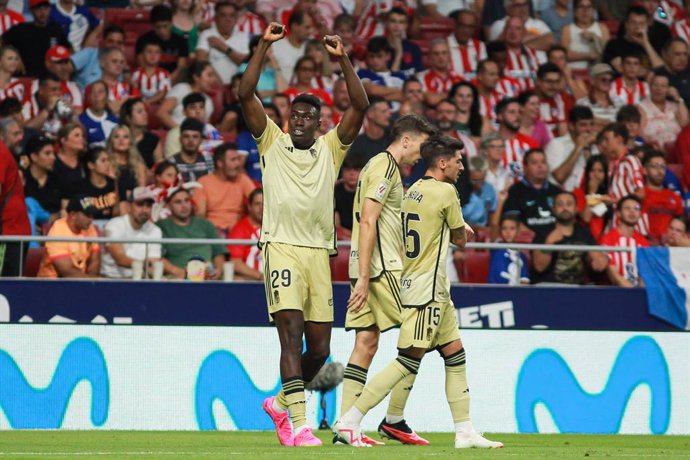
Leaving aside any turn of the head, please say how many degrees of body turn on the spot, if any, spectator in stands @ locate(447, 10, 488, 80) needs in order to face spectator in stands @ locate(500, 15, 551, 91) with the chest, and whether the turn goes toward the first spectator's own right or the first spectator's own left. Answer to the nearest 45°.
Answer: approximately 90° to the first spectator's own left

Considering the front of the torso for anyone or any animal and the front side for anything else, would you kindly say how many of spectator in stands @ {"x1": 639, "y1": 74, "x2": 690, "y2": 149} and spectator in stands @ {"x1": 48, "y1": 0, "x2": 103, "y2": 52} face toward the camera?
2

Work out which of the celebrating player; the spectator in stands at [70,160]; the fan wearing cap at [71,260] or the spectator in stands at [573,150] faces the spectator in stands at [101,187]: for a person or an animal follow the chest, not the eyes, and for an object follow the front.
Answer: the spectator in stands at [70,160]

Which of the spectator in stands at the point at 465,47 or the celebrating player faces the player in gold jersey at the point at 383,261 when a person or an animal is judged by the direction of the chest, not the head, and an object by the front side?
the spectator in stands

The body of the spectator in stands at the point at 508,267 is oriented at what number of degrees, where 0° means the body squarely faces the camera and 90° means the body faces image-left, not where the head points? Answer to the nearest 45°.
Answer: approximately 0°

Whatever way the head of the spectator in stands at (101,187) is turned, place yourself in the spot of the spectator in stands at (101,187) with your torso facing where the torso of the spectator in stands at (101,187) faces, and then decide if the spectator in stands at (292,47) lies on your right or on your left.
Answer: on your left

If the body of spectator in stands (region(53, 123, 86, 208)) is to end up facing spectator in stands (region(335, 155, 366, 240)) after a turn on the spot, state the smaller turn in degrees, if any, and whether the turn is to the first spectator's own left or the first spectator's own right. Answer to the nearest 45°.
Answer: approximately 45° to the first spectator's own left
